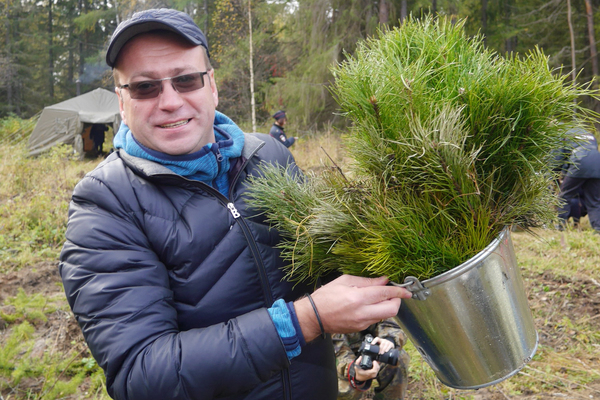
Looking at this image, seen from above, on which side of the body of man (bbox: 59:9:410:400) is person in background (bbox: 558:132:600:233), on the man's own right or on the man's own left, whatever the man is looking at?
on the man's own left

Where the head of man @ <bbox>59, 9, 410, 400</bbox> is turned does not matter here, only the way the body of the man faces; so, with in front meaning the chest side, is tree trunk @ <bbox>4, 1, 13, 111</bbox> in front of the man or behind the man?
behind

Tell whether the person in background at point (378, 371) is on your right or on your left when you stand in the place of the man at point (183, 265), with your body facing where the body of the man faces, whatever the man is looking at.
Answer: on your left

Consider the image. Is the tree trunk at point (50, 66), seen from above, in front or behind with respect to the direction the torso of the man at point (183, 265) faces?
behind

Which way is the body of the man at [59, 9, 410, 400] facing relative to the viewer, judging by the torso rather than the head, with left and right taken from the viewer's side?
facing the viewer and to the right of the viewer

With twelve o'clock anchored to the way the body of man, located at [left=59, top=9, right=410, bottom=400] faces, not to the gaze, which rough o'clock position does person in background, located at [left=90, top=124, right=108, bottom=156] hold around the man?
The person in background is roughly at 7 o'clock from the man.

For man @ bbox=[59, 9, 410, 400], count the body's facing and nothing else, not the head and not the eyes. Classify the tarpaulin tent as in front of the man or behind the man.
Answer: behind
